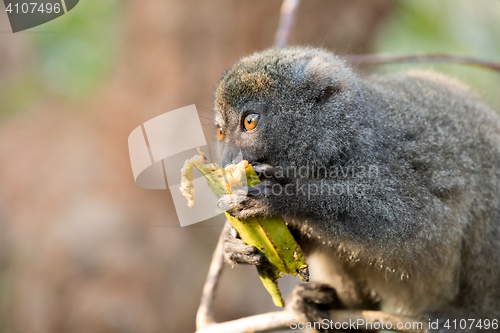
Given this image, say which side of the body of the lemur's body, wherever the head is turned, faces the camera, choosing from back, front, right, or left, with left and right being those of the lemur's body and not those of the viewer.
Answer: left

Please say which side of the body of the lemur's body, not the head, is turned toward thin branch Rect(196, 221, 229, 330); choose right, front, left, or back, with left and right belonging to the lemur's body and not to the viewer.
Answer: front

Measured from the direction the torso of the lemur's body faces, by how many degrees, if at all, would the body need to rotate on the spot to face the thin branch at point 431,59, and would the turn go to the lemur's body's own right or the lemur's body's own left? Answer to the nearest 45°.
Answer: approximately 135° to the lemur's body's own right
